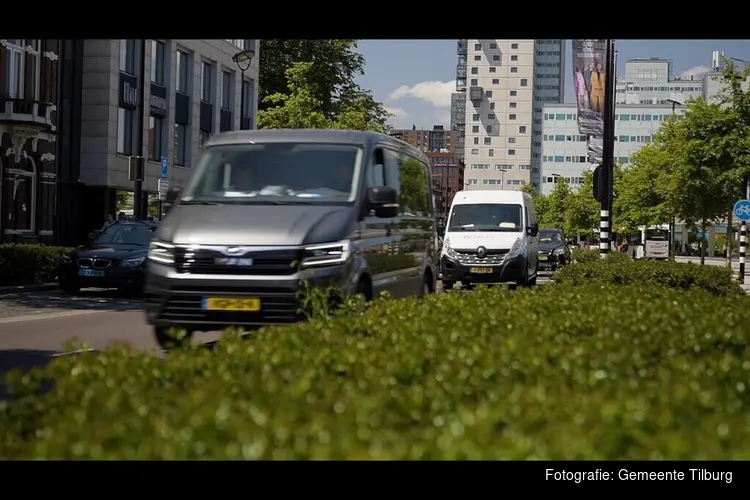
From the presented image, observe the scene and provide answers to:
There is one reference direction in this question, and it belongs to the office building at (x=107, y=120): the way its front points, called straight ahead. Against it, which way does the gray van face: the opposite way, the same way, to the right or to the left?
to the right

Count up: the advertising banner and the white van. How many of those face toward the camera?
2

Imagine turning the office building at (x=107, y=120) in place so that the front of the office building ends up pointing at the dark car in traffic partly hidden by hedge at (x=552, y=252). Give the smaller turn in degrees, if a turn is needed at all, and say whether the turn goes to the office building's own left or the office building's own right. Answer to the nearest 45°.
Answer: approximately 45° to the office building's own left

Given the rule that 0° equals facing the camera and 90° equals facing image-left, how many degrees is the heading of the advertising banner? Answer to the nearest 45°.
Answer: approximately 0°

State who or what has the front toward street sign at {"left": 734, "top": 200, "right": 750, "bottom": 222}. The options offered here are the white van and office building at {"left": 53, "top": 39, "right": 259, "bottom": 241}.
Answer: the office building

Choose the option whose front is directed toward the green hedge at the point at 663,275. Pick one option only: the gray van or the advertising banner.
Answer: the advertising banner

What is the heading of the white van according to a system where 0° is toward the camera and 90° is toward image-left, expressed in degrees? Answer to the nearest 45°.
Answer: approximately 0°

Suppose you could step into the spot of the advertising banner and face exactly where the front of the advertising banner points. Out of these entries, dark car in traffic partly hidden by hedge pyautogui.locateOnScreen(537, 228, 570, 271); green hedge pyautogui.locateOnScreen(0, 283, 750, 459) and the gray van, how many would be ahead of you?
2
